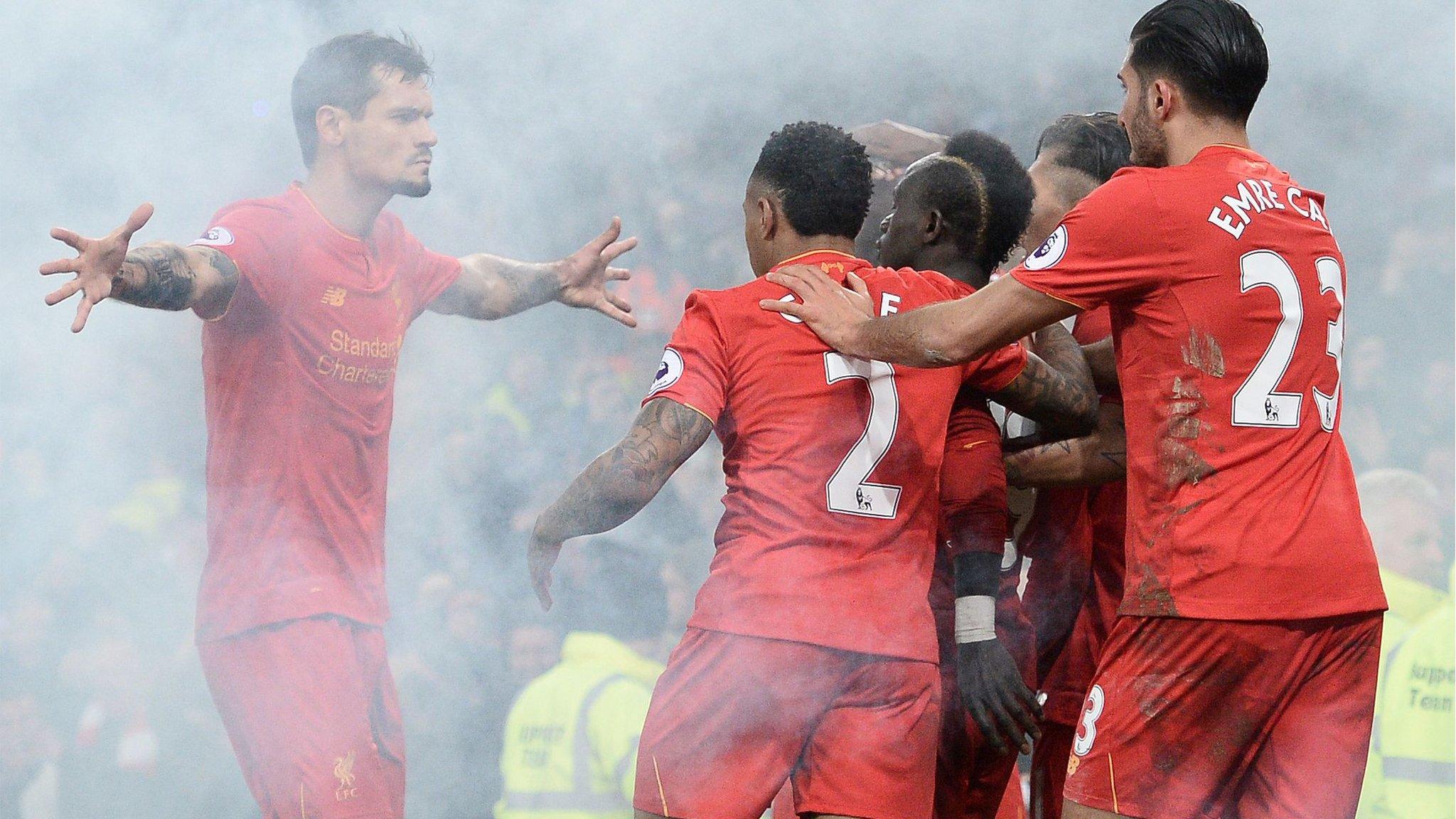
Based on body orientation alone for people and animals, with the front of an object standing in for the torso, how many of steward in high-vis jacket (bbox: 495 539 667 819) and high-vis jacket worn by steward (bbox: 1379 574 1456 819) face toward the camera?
0

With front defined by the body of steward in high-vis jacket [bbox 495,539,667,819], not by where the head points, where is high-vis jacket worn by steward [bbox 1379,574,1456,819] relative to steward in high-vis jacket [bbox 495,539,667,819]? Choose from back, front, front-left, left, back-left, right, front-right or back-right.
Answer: front-right

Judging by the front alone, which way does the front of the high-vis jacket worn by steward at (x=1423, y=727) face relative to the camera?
away from the camera

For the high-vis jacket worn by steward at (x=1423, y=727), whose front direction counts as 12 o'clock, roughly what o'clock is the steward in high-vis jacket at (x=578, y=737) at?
the steward in high-vis jacket at (x=578, y=737) is roughly at 8 o'clock from the high-vis jacket worn by steward at (x=1423, y=727).

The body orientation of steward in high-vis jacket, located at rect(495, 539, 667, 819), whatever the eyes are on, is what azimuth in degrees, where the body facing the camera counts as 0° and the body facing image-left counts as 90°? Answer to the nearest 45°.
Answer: approximately 225°

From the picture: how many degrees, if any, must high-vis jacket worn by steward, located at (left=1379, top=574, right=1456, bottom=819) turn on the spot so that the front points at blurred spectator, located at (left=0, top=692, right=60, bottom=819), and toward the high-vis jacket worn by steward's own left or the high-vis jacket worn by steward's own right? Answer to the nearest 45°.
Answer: approximately 135° to the high-vis jacket worn by steward's own left

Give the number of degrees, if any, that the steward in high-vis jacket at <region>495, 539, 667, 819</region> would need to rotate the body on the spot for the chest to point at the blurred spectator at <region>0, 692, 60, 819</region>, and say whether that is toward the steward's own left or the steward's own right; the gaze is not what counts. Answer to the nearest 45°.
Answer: approximately 135° to the steward's own left
